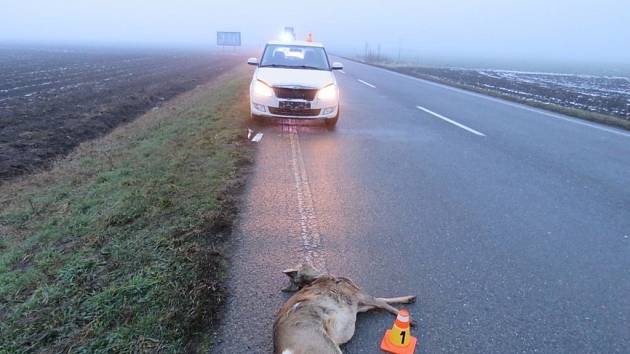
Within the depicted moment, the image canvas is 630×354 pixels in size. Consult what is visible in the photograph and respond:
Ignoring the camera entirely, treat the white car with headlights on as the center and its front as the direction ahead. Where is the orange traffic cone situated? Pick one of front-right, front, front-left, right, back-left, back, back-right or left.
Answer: front

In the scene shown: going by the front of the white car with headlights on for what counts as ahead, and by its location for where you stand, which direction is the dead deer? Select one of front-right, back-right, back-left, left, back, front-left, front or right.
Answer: front

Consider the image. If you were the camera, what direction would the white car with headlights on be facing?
facing the viewer
